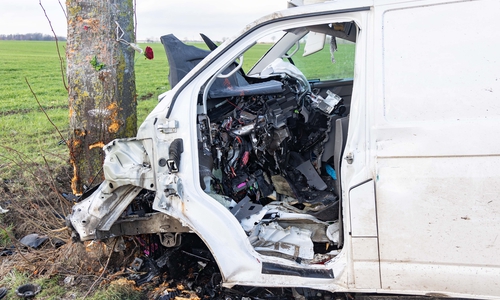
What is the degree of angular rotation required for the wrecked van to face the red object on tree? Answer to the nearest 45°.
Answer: approximately 45° to its right

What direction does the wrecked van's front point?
to the viewer's left

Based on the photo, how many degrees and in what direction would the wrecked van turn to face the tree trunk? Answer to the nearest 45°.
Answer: approximately 45° to its right
